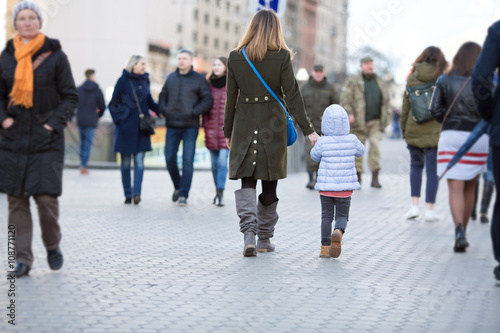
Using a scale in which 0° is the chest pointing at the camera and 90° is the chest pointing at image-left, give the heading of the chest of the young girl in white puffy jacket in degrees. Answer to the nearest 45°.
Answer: approximately 180°

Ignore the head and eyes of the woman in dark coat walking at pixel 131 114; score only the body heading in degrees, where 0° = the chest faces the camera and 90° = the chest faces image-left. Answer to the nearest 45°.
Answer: approximately 315°

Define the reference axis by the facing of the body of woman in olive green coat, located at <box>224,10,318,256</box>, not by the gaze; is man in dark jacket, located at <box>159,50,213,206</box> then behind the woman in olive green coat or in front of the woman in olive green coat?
in front

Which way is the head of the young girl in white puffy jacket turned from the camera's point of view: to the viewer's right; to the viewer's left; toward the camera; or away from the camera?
away from the camera

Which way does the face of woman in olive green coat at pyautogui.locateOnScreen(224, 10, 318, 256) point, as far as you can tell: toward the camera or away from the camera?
away from the camera

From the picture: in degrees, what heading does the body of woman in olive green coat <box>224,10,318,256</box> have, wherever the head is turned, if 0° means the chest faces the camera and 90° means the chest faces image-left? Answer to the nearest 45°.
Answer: approximately 180°

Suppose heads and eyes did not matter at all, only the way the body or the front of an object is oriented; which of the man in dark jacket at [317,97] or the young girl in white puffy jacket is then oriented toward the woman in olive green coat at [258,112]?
the man in dark jacket

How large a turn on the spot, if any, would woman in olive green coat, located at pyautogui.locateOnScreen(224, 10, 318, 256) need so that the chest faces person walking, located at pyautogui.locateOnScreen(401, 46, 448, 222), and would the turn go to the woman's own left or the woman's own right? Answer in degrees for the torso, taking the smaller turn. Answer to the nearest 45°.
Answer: approximately 45° to the woman's own right

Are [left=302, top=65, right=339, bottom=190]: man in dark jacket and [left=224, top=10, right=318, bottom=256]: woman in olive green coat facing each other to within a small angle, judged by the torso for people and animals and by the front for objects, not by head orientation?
yes

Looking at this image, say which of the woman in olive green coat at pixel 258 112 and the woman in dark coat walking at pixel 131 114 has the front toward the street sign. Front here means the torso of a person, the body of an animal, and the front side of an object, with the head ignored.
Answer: the woman in olive green coat

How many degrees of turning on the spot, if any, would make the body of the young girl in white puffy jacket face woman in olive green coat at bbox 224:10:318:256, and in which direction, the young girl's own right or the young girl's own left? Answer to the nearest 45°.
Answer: approximately 90° to the young girl's own left
